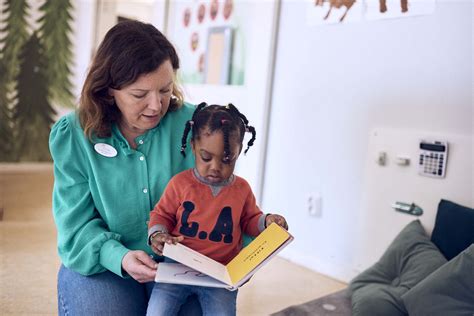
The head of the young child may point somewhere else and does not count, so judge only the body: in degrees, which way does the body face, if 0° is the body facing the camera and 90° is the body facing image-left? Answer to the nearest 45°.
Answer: approximately 0°

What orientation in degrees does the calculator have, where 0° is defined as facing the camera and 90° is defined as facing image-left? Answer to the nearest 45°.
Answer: approximately 0°

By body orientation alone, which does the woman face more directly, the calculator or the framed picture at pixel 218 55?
the calculator

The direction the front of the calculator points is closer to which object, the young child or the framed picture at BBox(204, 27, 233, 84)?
the young child

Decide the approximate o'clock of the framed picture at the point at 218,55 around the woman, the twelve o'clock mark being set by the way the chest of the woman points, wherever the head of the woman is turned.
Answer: The framed picture is roughly at 8 o'clock from the woman.

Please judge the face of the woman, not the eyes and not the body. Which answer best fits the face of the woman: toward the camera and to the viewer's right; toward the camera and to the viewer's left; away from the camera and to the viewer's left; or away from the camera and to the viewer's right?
toward the camera and to the viewer's right

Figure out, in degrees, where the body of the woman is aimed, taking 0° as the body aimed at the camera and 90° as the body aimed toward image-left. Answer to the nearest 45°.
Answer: approximately 315°

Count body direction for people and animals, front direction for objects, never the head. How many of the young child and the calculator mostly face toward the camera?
2
